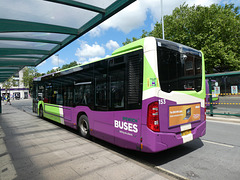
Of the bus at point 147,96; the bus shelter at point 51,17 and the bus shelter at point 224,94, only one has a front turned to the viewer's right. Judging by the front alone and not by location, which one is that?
the bus shelter at point 51,17

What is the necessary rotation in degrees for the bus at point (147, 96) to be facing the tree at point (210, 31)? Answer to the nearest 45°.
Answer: approximately 90° to its right

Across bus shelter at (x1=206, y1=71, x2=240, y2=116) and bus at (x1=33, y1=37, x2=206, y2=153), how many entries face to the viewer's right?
0

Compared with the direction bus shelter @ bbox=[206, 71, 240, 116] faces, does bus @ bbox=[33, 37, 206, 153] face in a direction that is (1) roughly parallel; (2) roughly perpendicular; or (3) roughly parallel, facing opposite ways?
roughly perpendicular

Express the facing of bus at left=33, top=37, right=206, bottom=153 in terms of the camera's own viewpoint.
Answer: facing away from the viewer and to the left of the viewer

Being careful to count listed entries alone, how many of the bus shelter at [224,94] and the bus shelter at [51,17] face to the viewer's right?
1

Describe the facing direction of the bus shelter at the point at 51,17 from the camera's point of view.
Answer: facing to the right of the viewer

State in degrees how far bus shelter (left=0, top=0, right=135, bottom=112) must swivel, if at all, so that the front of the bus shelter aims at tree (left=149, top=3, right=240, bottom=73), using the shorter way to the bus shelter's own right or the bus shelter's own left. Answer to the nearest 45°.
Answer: approximately 45° to the bus shelter's own left

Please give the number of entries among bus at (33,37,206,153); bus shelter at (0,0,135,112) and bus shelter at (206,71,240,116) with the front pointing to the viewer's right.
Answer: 1

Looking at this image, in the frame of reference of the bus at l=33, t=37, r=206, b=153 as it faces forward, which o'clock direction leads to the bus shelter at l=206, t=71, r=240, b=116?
The bus shelter is roughly at 3 o'clock from the bus.
